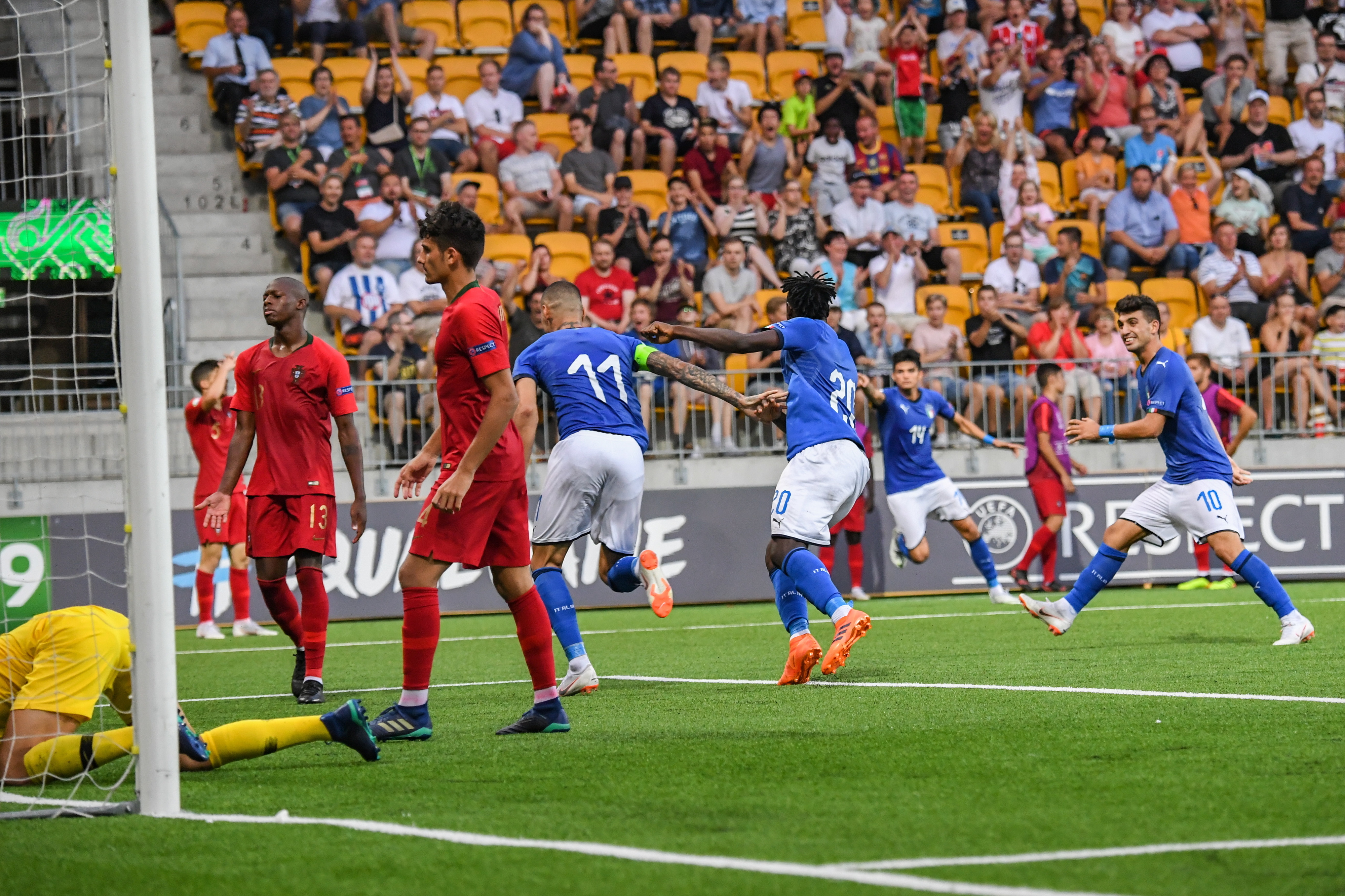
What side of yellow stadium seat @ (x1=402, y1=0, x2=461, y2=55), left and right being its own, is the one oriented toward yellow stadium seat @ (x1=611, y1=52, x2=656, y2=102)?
left

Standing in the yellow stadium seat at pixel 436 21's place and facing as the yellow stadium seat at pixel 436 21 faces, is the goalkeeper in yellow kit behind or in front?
in front

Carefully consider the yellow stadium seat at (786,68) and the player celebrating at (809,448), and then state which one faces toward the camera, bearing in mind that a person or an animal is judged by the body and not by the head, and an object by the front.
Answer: the yellow stadium seat

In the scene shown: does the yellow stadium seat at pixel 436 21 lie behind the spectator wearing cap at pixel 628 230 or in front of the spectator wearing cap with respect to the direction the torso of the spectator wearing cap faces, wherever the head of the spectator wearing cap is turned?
behind

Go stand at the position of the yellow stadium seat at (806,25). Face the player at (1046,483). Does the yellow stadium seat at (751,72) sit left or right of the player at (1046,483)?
right

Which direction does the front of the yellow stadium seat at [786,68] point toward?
toward the camera

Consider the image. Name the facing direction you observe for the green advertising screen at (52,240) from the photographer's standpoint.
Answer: facing the viewer

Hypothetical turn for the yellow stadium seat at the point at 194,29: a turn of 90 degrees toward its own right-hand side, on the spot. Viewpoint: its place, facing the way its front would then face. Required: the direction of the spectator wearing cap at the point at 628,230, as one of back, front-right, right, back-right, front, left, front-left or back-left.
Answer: back-left

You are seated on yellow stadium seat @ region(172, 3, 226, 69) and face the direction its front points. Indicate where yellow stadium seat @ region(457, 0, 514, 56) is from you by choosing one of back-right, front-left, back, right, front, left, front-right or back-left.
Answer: left

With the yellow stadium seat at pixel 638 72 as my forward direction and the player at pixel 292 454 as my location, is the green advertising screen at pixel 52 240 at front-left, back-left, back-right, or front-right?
front-left

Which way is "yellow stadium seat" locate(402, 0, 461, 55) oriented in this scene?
toward the camera

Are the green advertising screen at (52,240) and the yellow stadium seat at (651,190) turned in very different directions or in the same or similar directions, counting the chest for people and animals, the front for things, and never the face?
same or similar directions

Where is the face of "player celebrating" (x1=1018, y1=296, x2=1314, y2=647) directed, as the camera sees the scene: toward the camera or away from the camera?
toward the camera

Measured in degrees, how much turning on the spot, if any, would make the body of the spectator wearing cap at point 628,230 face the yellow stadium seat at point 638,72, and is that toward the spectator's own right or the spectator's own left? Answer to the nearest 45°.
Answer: approximately 180°

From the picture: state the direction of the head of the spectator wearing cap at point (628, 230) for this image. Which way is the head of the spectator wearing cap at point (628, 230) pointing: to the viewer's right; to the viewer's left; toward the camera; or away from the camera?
toward the camera

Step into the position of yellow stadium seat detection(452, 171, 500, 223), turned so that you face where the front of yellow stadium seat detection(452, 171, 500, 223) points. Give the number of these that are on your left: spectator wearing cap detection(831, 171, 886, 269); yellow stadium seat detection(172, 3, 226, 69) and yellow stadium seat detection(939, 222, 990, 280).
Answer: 2

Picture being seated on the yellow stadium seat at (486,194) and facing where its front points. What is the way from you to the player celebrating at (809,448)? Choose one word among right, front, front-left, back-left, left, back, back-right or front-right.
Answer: front

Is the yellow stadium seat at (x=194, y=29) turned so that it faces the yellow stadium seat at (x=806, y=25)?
no
